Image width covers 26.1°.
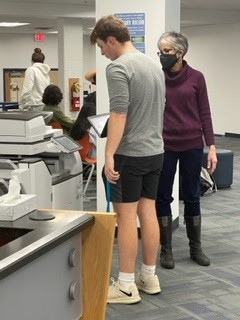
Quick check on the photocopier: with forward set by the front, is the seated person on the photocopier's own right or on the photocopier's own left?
on the photocopier's own left

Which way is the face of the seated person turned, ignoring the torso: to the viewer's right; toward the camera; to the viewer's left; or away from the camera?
away from the camera

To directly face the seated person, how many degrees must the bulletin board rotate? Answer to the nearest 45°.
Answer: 0° — it already faces them

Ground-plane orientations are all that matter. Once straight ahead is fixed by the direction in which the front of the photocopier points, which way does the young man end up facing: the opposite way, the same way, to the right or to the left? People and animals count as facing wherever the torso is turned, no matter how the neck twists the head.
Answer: the opposite way

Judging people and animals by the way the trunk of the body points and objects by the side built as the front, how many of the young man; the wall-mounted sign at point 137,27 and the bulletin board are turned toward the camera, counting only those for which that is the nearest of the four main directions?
2

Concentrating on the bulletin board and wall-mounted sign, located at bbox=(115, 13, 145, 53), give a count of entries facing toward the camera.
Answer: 2

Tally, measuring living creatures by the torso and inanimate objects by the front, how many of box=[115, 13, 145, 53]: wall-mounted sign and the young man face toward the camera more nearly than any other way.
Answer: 1

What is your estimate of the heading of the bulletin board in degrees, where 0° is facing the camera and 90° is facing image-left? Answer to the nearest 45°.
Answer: approximately 0°

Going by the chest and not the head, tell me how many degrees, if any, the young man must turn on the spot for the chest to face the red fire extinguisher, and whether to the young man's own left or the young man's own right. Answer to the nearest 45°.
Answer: approximately 45° to the young man's own right

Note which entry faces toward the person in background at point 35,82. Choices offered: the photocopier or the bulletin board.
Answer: the bulletin board

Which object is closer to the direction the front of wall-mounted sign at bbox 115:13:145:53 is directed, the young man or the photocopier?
the young man

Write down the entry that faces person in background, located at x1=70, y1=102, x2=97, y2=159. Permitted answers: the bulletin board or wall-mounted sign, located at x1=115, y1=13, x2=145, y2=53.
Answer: the bulletin board

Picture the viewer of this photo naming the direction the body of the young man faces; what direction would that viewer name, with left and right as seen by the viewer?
facing away from the viewer and to the left of the viewer
